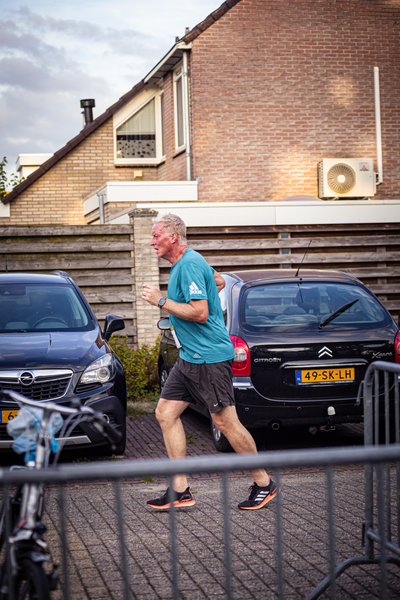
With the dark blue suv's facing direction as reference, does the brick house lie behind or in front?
behind

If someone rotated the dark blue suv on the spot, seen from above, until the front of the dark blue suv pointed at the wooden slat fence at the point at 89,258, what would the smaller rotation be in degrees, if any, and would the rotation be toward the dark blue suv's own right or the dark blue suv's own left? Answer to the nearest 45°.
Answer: approximately 180°

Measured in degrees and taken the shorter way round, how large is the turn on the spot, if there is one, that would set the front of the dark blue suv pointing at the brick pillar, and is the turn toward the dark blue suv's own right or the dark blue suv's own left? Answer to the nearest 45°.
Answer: approximately 180°

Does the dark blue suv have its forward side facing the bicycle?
yes

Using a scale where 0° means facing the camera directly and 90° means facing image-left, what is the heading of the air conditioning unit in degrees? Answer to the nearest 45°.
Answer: approximately 0°

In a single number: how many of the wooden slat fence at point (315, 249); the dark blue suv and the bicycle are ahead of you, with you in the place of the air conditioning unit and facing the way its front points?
3

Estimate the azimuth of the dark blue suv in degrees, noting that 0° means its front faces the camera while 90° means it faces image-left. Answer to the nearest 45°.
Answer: approximately 0°

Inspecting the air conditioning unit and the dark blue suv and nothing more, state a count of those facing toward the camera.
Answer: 2

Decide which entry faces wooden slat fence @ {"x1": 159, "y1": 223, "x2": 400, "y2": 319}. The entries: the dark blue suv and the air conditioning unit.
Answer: the air conditioning unit

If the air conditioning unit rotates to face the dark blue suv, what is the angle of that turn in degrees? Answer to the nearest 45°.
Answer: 0° — it already faces it

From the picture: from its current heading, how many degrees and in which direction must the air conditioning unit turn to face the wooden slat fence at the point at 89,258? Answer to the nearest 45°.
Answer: approximately 45° to its right
